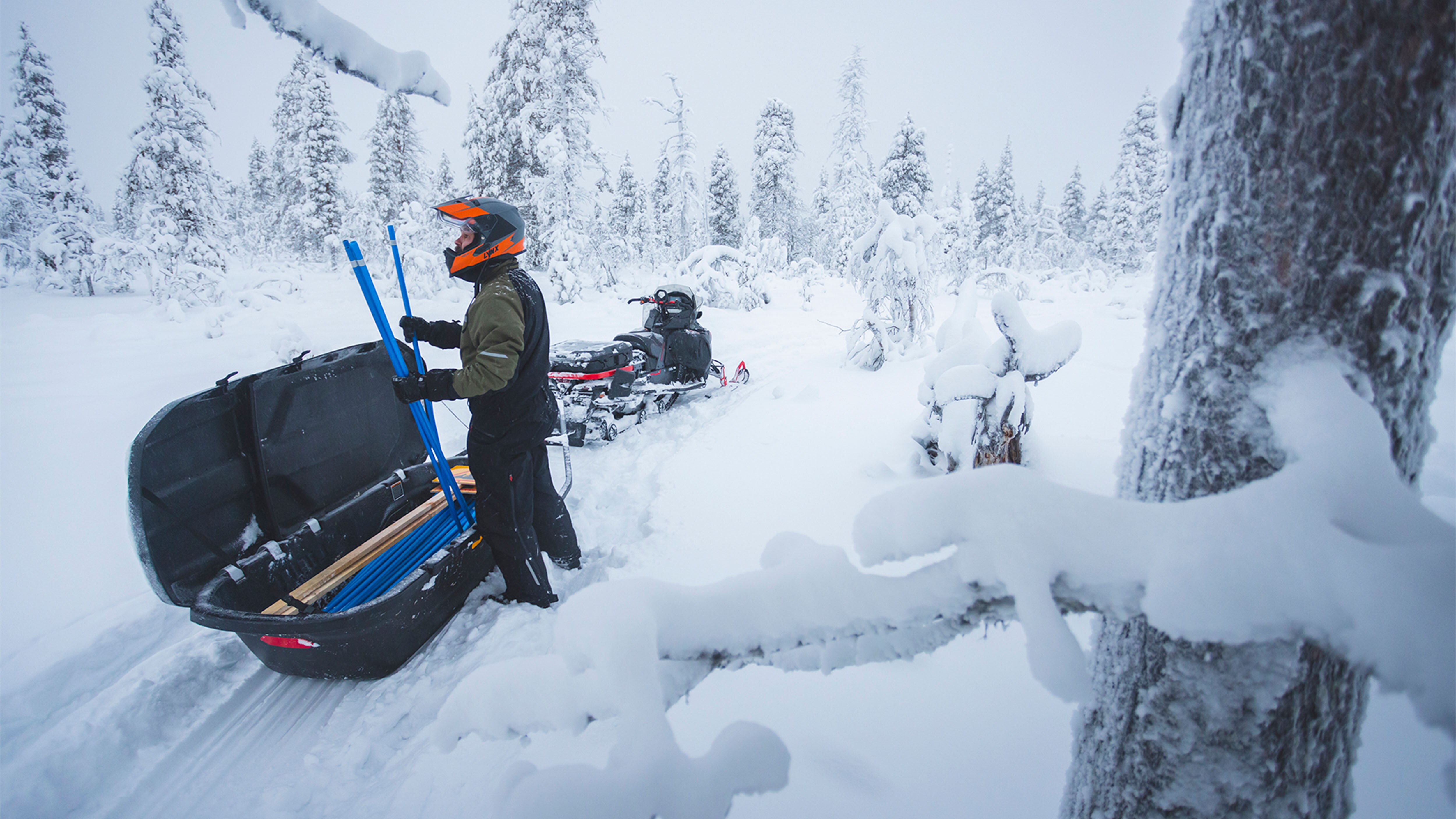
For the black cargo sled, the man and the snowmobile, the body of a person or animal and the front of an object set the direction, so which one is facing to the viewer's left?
the man

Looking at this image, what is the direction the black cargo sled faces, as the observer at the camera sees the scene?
facing away from the viewer and to the right of the viewer

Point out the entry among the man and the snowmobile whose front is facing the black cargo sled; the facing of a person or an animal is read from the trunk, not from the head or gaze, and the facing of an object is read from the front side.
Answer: the man

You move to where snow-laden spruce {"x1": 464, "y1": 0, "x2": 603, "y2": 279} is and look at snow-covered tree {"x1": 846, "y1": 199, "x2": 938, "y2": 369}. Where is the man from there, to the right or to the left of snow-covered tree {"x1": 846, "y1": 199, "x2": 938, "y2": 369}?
right

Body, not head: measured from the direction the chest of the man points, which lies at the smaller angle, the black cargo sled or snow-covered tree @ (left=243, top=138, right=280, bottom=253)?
the black cargo sled

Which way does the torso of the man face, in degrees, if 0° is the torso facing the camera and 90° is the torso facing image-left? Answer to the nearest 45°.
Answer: approximately 90°
